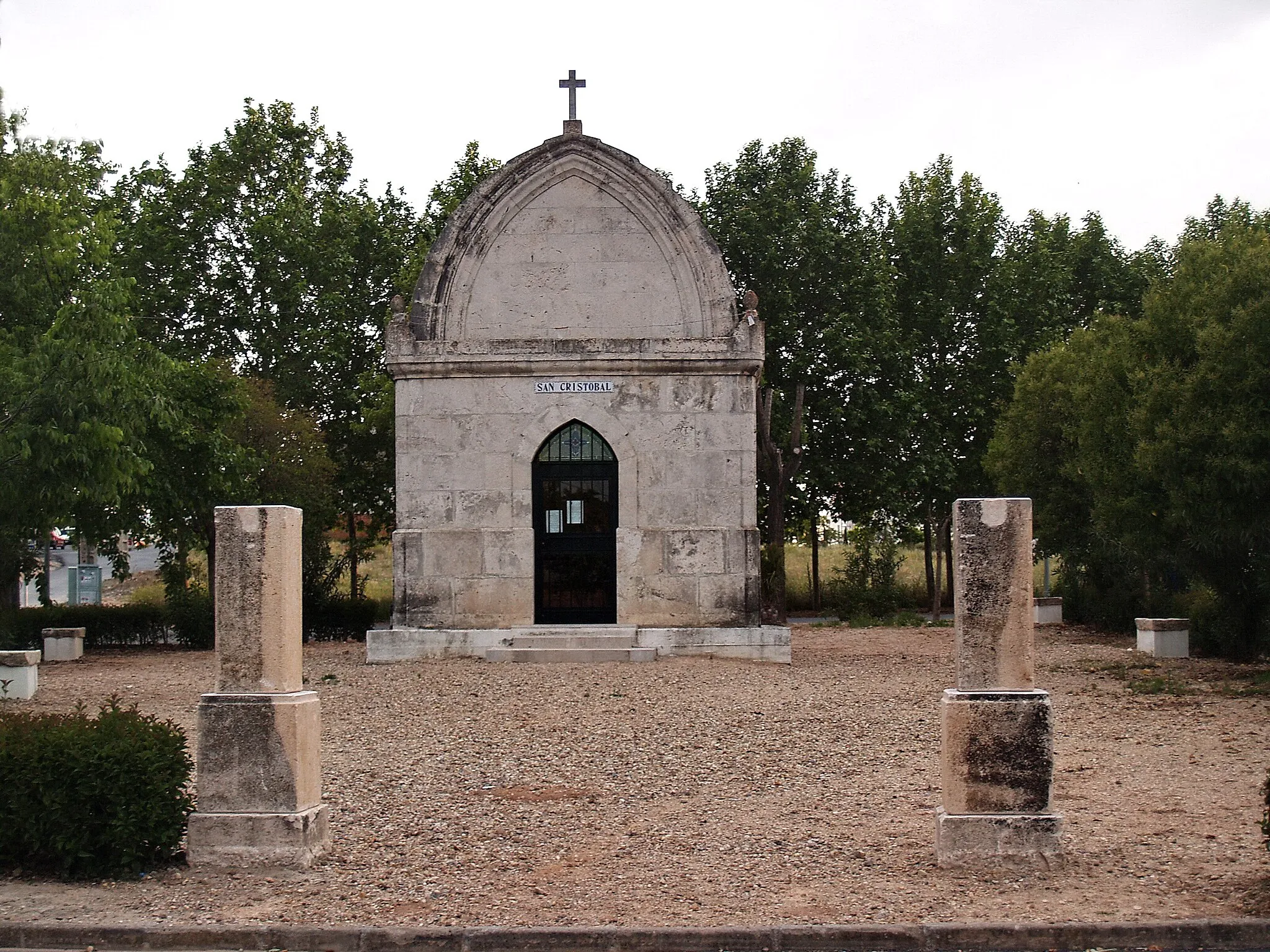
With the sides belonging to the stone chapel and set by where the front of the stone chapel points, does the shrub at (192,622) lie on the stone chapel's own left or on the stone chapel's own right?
on the stone chapel's own right

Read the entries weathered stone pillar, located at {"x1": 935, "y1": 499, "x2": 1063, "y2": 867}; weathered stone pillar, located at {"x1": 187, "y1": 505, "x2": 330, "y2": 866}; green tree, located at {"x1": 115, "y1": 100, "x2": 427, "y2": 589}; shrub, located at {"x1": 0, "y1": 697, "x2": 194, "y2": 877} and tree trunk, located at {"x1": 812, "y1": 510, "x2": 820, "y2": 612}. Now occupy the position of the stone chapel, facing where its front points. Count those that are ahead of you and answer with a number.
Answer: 3

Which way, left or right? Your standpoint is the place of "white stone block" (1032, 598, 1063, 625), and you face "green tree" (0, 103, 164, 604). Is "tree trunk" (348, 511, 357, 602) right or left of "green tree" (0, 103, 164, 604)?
right

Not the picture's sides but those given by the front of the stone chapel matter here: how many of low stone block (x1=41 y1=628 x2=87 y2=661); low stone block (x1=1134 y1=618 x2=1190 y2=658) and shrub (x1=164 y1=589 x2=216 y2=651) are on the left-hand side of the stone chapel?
1

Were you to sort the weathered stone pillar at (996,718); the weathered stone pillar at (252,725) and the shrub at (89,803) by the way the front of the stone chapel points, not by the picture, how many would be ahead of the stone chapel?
3

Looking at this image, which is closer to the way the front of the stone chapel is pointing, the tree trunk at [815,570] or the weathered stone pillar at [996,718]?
the weathered stone pillar

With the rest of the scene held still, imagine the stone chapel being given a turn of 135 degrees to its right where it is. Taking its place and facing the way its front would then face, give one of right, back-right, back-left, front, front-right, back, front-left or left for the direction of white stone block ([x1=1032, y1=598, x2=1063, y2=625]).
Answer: right

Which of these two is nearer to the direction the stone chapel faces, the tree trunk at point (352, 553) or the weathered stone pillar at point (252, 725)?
the weathered stone pillar

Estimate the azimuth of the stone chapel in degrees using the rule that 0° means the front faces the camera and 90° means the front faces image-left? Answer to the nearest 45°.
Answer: approximately 0°

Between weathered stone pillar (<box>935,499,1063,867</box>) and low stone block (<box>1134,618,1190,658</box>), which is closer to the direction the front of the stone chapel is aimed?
the weathered stone pillar

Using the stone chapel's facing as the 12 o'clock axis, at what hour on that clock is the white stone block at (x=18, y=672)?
The white stone block is roughly at 2 o'clock from the stone chapel.

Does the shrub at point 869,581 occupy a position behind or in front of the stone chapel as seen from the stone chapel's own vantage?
behind

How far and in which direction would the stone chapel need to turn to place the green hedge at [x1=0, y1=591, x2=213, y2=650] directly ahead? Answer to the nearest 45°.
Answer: approximately 135° to its right
